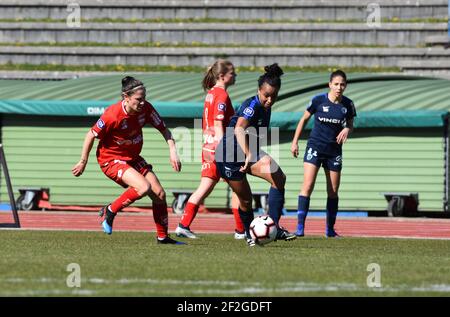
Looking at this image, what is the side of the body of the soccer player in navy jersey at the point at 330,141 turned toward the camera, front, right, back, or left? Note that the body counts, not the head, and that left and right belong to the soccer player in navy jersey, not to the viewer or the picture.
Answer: front

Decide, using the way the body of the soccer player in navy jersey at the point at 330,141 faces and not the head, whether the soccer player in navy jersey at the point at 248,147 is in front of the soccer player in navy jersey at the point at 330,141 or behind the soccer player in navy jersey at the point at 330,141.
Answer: in front

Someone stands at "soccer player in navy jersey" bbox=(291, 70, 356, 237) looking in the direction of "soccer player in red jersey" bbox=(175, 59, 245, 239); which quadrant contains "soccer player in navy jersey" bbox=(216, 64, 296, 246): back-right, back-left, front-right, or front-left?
front-left

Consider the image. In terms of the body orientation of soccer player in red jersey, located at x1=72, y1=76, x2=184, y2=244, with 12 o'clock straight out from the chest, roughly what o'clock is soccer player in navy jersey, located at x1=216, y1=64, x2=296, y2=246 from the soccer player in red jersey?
The soccer player in navy jersey is roughly at 11 o'clock from the soccer player in red jersey.

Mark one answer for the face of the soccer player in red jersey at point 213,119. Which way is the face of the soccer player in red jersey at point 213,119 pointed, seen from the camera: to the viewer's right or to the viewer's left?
to the viewer's right

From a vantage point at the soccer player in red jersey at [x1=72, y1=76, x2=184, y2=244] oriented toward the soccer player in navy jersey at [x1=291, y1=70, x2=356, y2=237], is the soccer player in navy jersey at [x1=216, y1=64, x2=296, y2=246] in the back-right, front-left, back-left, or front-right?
front-right

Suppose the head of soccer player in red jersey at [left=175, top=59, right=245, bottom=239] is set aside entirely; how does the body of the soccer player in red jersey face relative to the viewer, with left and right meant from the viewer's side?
facing to the right of the viewer

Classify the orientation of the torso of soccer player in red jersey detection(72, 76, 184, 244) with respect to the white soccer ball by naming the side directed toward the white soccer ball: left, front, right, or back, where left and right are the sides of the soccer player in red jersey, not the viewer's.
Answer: front

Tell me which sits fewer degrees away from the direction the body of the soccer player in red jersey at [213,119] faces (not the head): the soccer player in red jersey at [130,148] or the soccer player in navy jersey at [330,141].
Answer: the soccer player in navy jersey

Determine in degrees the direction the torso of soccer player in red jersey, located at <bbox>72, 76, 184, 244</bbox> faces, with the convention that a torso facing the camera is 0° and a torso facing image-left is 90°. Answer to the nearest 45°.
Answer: approximately 315°
